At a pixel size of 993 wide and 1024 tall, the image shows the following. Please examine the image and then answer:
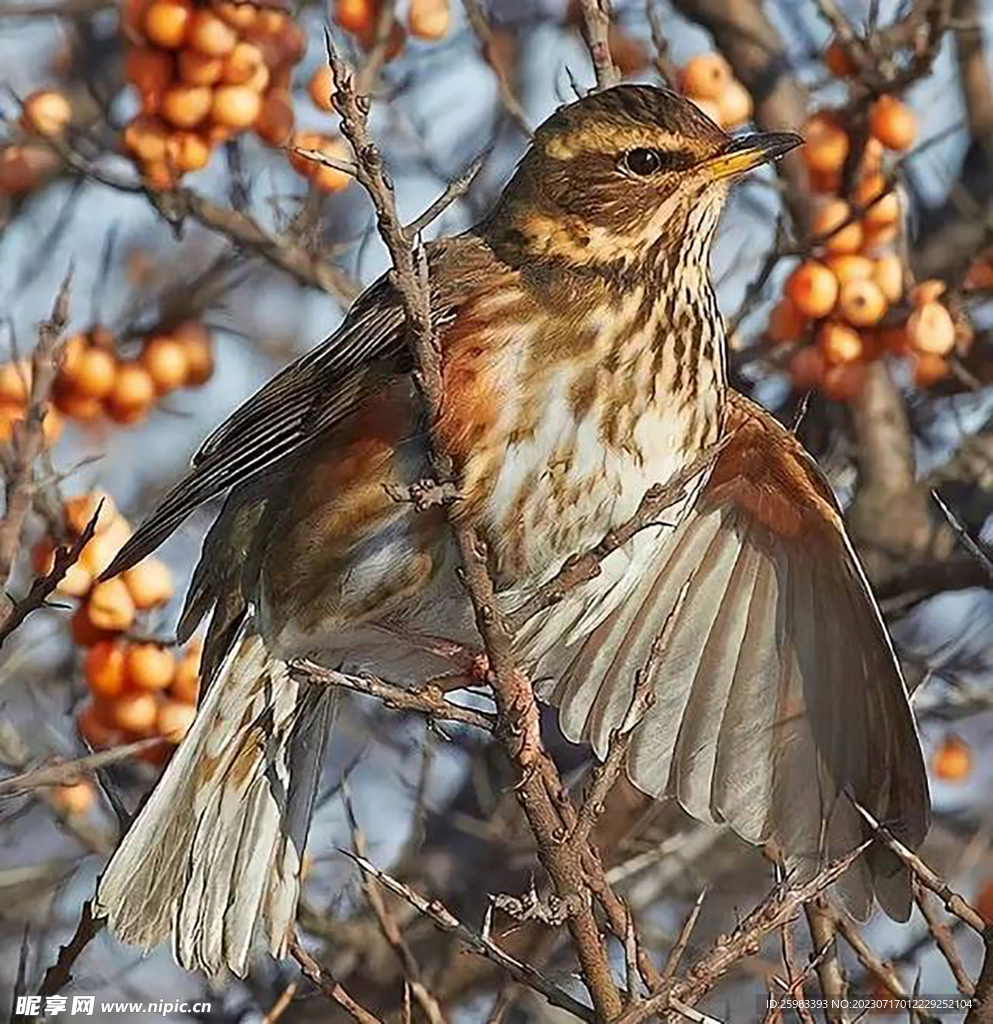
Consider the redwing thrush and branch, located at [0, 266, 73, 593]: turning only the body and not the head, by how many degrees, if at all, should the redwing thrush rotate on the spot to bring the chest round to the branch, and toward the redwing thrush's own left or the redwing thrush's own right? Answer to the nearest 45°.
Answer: approximately 90° to the redwing thrush's own right

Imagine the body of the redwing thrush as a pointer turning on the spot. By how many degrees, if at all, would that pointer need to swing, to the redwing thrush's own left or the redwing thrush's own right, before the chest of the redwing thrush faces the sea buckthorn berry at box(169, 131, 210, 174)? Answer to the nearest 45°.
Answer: approximately 135° to the redwing thrush's own left

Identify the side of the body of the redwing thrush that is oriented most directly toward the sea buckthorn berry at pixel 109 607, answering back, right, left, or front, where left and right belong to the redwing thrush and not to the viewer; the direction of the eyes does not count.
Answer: back

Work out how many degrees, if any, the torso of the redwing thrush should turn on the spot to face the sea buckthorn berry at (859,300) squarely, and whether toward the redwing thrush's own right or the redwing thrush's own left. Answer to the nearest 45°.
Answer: approximately 90° to the redwing thrush's own left

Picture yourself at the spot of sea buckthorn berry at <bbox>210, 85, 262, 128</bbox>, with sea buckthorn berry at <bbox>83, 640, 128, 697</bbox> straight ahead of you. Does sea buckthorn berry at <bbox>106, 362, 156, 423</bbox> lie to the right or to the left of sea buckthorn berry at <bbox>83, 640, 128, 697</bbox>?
right

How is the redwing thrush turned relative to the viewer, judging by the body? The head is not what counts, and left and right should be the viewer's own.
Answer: facing the viewer and to the right of the viewer

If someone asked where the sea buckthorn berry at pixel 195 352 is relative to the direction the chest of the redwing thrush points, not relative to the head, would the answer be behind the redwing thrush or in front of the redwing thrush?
behind

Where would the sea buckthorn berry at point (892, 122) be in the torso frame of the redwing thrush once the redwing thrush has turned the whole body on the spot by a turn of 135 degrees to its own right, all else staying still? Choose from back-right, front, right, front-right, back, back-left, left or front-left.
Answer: back-right

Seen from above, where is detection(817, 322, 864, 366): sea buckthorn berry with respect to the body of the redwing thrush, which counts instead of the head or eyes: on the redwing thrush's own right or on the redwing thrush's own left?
on the redwing thrush's own left

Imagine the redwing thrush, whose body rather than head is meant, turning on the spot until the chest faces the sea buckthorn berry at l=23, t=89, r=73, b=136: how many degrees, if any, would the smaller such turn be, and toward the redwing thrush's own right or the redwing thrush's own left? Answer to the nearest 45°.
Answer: approximately 135° to the redwing thrush's own left

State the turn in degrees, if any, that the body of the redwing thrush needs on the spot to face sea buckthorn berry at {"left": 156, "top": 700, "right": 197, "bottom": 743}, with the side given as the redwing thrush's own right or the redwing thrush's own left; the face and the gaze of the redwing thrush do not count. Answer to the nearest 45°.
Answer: approximately 180°
